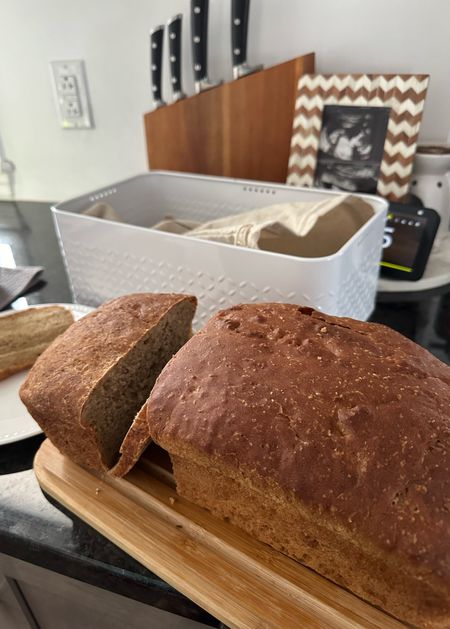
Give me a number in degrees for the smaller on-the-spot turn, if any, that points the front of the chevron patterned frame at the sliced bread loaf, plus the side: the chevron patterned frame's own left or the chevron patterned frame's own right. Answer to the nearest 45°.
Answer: approximately 45° to the chevron patterned frame's own right

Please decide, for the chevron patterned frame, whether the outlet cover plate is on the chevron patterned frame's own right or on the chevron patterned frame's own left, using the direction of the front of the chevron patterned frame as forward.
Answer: on the chevron patterned frame's own right

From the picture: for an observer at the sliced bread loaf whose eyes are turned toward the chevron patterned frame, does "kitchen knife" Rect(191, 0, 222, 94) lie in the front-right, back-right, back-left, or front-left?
front-left

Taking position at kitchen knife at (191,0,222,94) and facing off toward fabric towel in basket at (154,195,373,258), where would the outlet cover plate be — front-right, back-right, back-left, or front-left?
back-right

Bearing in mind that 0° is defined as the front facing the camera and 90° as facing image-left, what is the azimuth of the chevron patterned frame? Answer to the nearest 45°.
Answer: approximately 0°

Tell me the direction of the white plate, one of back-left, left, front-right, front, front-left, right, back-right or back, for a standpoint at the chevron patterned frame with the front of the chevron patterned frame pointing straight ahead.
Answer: front-right

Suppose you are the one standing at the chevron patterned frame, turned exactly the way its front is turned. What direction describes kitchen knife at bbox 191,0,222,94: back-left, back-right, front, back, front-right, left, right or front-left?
right

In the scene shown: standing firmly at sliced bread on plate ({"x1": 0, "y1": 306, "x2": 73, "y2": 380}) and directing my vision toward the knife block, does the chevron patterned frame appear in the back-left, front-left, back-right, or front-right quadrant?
front-right

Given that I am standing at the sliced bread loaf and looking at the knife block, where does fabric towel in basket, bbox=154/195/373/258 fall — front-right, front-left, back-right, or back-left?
front-right

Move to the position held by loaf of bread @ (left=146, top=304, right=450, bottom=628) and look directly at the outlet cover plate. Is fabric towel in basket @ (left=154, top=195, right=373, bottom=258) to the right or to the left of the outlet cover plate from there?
right

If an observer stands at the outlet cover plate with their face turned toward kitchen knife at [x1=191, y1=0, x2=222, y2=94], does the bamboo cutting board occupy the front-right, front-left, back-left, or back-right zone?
front-right

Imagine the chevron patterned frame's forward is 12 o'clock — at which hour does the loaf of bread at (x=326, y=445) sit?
The loaf of bread is roughly at 12 o'clock from the chevron patterned frame.
